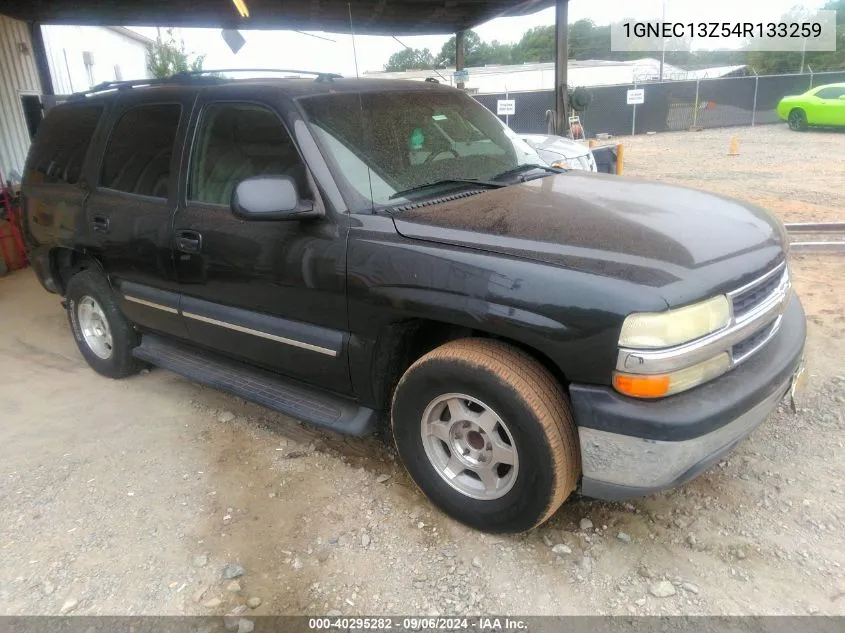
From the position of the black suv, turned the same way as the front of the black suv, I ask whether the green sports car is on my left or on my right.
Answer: on my left

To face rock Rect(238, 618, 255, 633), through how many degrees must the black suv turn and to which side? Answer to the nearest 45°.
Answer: approximately 90° to its right

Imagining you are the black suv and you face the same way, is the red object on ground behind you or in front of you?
behind

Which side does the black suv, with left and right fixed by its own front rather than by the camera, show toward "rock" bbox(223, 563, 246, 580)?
right

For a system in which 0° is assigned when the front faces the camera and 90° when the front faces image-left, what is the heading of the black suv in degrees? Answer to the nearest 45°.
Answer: approximately 315°

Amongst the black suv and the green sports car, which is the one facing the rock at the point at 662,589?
the black suv

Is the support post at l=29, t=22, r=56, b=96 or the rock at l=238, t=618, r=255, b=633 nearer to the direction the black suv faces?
the rock
